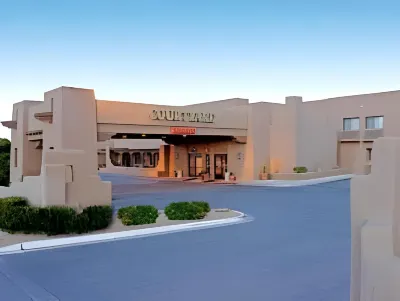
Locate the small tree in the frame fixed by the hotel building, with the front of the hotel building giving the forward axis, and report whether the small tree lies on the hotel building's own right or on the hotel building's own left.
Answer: on the hotel building's own right

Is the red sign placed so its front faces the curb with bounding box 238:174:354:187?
no

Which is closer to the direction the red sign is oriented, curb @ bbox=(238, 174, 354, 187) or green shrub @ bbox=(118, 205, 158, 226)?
the green shrub

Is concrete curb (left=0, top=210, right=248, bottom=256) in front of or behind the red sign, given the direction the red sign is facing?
in front

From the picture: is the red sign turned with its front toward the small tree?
no

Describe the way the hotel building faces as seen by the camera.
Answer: facing the viewer

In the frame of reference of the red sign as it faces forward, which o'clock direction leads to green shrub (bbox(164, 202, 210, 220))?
The green shrub is roughly at 12 o'clock from the red sign.

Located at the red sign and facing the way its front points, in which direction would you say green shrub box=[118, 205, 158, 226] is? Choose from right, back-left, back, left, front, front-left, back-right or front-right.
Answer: front

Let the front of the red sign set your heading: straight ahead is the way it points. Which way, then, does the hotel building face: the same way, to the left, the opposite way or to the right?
the same way

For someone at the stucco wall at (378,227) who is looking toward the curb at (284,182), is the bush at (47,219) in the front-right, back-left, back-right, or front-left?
front-left

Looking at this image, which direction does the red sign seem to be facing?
toward the camera

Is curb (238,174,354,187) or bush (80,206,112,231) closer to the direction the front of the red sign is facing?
the bush

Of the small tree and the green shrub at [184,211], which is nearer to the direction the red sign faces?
the green shrub

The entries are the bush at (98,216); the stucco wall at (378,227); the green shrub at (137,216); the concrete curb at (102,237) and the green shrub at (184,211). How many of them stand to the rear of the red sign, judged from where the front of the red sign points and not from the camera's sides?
0
